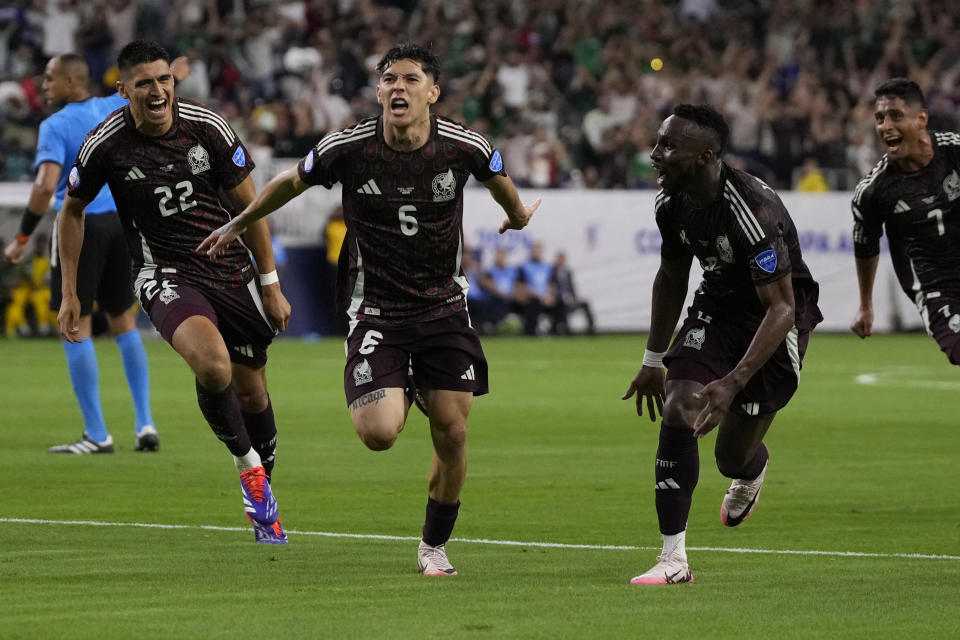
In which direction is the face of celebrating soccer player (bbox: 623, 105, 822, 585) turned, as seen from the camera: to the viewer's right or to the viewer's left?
to the viewer's left

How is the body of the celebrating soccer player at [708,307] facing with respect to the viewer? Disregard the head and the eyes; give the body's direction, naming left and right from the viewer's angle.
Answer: facing the viewer and to the left of the viewer

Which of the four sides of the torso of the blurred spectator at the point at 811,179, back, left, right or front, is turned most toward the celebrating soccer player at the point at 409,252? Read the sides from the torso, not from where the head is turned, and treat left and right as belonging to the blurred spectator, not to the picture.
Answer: front

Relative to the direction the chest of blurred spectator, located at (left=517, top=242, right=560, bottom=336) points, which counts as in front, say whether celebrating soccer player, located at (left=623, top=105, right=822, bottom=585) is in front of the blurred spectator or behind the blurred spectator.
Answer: in front

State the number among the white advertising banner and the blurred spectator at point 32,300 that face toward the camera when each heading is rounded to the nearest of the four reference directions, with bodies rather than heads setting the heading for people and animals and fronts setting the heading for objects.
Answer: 2

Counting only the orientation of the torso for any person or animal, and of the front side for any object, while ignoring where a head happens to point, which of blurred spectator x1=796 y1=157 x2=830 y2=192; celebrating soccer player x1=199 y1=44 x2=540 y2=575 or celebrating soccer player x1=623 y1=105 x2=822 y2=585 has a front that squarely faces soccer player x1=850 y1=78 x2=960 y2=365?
the blurred spectator

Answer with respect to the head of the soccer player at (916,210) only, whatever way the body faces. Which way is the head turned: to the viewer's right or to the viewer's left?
to the viewer's left

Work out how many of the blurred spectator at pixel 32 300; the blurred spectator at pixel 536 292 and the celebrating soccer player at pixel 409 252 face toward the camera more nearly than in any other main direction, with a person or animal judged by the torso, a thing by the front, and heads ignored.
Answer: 3

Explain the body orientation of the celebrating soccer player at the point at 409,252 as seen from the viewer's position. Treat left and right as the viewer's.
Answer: facing the viewer

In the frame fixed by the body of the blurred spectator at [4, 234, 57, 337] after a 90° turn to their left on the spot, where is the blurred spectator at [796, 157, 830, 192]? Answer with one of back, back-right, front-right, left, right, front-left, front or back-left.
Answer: front

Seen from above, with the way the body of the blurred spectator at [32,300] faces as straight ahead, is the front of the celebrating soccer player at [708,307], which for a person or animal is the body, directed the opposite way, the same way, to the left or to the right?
to the right

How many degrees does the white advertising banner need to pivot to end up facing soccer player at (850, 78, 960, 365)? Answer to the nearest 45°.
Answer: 0° — it already faces them

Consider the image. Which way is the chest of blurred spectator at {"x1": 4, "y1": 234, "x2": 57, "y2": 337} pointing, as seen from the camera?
toward the camera

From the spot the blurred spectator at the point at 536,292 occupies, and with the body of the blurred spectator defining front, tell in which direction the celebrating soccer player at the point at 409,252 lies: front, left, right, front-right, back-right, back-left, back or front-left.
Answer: front

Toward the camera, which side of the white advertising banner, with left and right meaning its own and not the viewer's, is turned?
front
